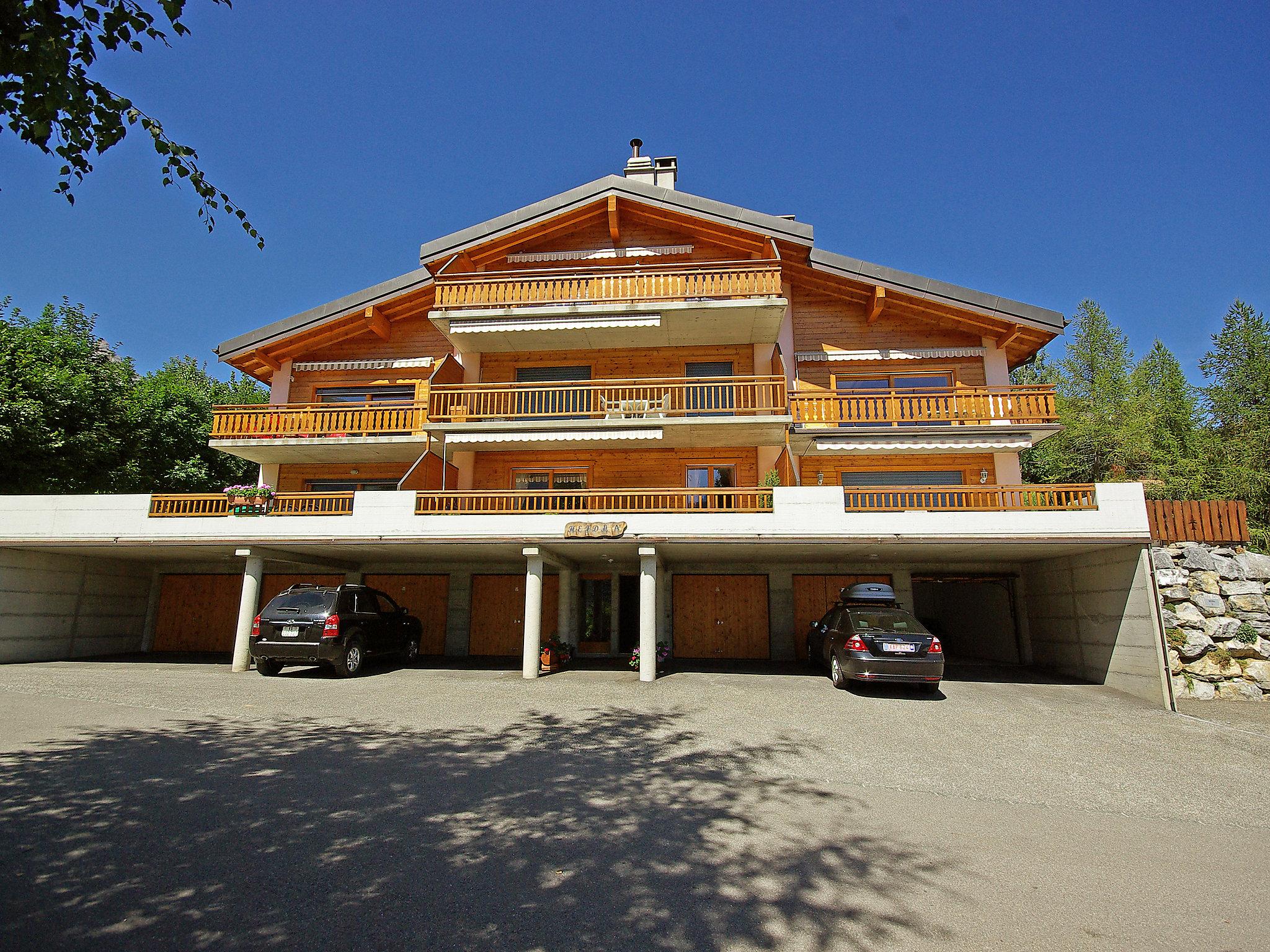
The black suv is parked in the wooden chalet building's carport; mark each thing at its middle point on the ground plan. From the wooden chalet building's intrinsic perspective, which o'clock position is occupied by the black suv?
The black suv is roughly at 2 o'clock from the wooden chalet building.

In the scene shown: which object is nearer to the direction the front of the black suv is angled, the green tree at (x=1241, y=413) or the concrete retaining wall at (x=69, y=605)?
the green tree

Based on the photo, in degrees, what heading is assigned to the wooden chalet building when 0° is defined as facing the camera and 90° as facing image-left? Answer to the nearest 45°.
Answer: approximately 0°

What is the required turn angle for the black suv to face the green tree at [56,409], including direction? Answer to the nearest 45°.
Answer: approximately 90° to its left

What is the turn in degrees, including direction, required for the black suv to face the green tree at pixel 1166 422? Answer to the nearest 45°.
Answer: approximately 45° to its right

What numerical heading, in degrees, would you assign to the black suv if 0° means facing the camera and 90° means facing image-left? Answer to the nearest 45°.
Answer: approximately 225°

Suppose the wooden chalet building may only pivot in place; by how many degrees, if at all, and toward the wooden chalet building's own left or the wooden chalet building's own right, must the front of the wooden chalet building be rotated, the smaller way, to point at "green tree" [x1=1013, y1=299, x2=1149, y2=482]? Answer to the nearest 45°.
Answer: approximately 135° to the wooden chalet building's own left

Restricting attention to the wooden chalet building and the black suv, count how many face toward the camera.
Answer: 1

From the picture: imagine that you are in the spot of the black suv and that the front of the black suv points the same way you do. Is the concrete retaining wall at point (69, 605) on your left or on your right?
on your left

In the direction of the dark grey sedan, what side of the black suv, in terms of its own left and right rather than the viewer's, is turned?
right

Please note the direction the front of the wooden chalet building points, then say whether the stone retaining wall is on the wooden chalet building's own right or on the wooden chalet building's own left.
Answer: on the wooden chalet building's own left

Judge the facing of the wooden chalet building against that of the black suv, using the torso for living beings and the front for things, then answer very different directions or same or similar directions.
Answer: very different directions
